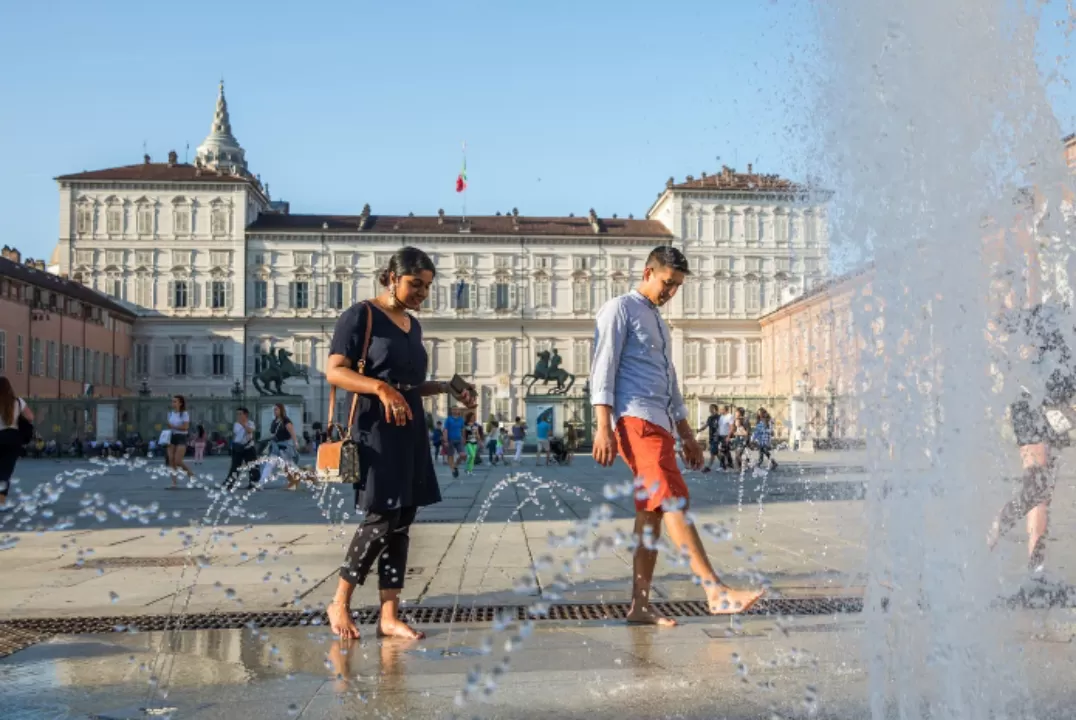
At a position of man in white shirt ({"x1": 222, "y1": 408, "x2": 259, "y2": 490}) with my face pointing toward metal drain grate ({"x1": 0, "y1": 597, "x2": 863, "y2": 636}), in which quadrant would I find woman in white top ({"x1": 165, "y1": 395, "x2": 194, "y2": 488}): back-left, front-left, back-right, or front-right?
back-right

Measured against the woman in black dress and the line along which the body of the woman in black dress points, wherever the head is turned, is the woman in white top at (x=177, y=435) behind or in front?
behind

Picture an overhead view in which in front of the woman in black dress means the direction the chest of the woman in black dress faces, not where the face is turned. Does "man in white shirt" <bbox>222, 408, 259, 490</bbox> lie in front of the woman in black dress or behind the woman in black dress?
behind

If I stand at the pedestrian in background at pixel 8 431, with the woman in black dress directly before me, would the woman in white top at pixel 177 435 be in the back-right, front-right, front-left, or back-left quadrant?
back-left

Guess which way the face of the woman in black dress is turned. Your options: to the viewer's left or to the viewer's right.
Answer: to the viewer's right

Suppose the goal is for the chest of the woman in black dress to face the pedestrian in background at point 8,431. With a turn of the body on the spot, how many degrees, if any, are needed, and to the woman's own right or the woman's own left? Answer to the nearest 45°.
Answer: approximately 180°

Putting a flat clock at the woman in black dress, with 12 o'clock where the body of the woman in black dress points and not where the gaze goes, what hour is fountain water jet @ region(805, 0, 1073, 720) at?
The fountain water jet is roughly at 11 o'clock from the woman in black dress.

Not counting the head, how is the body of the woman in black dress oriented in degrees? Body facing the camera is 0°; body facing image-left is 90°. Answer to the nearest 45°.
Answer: approximately 315°

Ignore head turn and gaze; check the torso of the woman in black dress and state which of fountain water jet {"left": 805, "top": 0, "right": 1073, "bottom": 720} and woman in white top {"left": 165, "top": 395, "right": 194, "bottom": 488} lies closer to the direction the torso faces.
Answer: the fountain water jet

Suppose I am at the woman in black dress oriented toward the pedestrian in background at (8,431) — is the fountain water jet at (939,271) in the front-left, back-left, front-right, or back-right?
back-right
